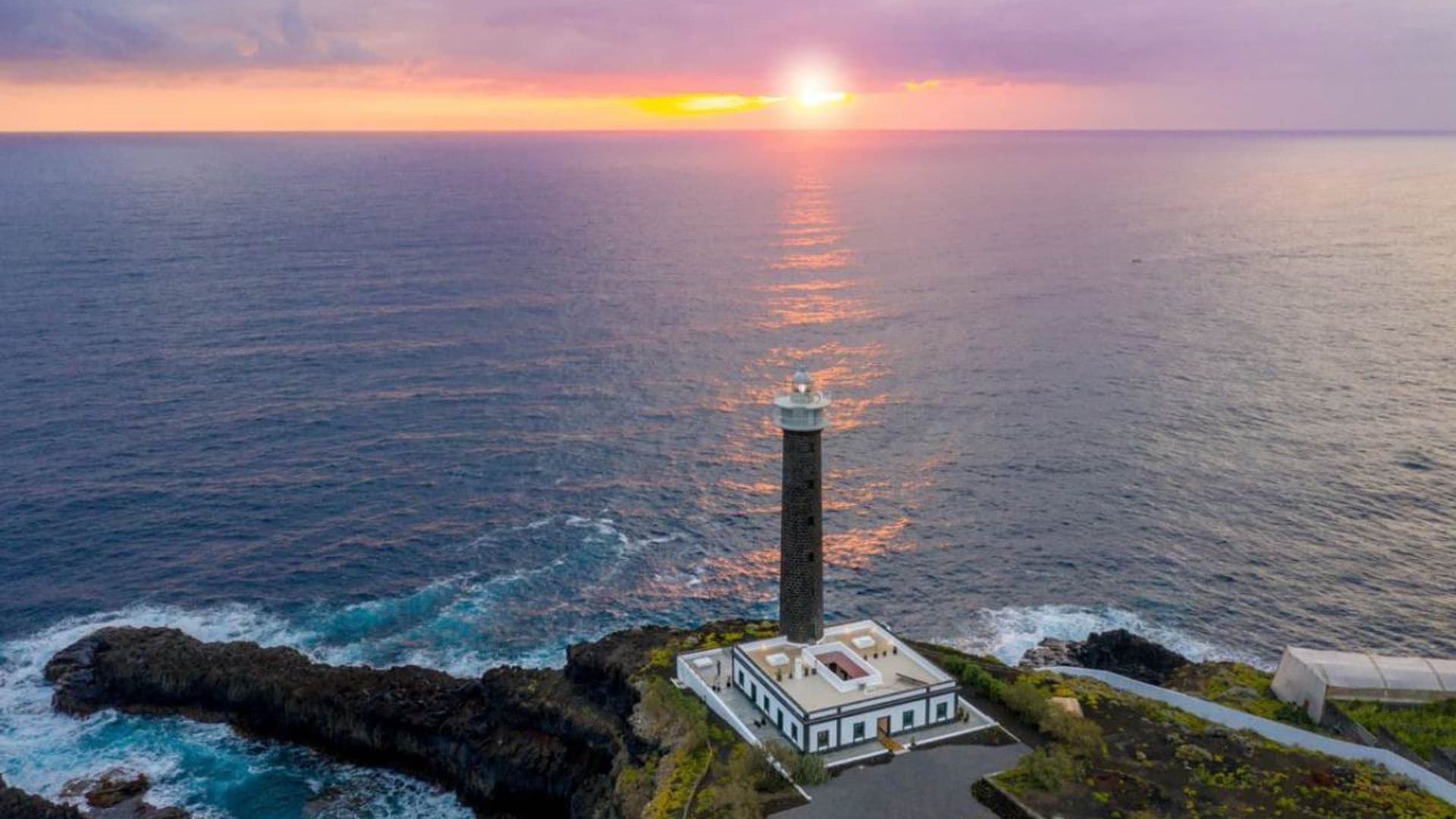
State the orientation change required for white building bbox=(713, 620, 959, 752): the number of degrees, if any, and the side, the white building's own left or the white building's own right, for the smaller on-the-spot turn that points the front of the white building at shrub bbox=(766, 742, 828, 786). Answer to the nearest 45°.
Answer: approximately 45° to the white building's own right

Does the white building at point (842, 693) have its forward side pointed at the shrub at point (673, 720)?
no

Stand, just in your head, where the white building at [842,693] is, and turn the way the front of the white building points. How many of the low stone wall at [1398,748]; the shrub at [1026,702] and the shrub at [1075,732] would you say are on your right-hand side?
0

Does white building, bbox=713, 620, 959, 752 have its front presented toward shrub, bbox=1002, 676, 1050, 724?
no

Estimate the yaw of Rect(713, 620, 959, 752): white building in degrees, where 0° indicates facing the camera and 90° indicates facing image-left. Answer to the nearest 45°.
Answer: approximately 315°

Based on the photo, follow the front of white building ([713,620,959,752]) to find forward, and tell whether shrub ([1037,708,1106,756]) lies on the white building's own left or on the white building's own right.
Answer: on the white building's own left

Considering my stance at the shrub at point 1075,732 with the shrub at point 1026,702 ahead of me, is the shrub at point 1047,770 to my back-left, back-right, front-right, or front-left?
back-left

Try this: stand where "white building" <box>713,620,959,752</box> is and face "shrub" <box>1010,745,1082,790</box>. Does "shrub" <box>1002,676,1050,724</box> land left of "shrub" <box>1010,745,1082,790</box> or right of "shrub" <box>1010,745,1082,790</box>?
left

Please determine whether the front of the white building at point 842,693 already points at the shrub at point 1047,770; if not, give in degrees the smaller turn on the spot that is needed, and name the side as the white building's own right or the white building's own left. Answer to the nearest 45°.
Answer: approximately 45° to the white building's own left

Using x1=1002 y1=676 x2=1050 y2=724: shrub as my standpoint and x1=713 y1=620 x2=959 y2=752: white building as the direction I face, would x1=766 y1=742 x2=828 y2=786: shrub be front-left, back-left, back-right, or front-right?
front-left

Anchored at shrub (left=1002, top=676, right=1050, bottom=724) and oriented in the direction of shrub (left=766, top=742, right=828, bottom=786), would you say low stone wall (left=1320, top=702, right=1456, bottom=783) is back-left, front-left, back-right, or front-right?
back-left

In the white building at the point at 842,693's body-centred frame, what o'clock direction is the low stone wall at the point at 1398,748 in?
The low stone wall is roughly at 10 o'clock from the white building.

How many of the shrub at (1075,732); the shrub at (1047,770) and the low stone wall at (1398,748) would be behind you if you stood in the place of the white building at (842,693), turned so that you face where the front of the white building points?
0

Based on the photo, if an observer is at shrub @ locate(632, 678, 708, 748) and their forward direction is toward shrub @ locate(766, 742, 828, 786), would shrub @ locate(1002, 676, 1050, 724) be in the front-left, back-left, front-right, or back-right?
front-left
